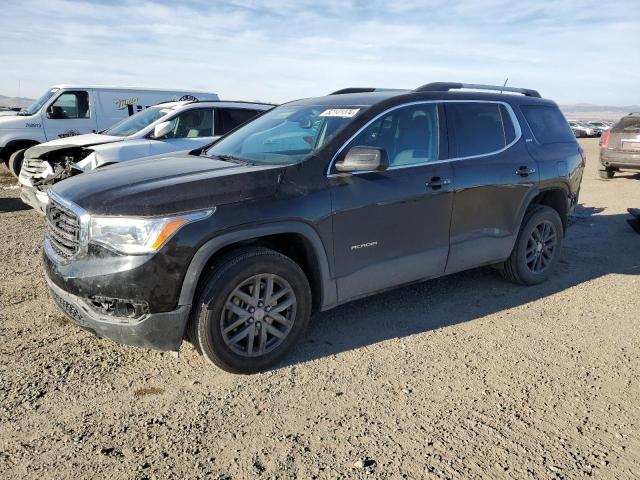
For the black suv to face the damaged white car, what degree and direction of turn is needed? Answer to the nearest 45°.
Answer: approximately 90° to its right

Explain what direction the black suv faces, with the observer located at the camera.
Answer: facing the viewer and to the left of the viewer

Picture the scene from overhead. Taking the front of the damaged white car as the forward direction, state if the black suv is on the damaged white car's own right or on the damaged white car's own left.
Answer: on the damaged white car's own left

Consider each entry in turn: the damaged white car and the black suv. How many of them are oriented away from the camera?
0

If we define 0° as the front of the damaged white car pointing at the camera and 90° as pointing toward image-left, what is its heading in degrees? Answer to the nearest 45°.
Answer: approximately 45°
